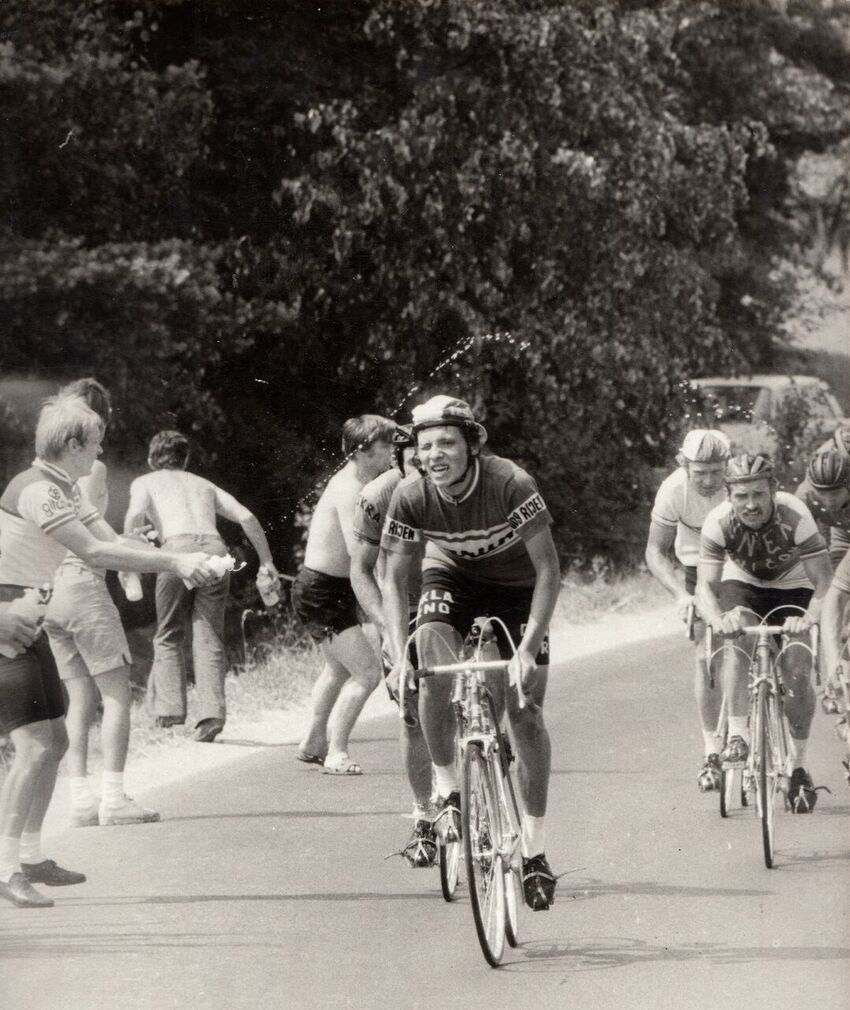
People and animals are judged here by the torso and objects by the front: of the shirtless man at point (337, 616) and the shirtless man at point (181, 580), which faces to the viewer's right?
the shirtless man at point (337, 616)

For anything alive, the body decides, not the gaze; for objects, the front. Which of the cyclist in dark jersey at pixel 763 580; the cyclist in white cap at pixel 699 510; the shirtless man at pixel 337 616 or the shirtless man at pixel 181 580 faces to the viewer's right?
the shirtless man at pixel 337 616

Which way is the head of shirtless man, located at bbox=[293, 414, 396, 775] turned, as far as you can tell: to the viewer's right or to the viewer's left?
to the viewer's right

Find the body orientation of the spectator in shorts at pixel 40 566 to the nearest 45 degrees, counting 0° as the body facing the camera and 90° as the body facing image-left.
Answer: approximately 270°

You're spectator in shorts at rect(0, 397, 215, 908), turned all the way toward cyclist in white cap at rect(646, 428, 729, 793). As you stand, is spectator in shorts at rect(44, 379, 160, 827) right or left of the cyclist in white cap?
left

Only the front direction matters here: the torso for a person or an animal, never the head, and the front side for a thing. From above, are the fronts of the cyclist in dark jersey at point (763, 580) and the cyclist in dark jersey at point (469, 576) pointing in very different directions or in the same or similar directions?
same or similar directions

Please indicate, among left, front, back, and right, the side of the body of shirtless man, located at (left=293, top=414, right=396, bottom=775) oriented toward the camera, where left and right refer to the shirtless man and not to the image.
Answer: right

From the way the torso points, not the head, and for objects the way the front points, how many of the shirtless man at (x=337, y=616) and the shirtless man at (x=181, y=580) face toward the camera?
0

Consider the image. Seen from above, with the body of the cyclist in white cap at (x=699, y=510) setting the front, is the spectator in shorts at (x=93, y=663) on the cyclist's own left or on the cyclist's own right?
on the cyclist's own right

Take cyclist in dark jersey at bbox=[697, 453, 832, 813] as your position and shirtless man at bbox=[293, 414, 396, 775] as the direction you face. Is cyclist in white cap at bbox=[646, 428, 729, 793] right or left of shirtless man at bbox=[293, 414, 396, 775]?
right

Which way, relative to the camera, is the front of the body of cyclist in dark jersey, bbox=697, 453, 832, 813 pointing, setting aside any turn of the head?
toward the camera

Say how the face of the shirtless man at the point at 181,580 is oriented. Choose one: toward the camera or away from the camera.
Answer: away from the camera

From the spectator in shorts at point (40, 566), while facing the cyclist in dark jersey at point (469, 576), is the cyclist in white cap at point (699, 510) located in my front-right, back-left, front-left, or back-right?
front-left

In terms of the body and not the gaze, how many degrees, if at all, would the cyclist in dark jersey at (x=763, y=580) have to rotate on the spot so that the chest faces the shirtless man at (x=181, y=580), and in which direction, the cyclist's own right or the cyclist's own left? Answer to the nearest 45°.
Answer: approximately 135° to the cyclist's own right

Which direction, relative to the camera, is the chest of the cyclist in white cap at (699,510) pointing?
toward the camera

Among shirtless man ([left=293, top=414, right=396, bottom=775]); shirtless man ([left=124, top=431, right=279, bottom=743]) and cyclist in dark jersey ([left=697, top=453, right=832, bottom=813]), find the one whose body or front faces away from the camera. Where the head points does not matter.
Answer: shirtless man ([left=124, top=431, right=279, bottom=743])

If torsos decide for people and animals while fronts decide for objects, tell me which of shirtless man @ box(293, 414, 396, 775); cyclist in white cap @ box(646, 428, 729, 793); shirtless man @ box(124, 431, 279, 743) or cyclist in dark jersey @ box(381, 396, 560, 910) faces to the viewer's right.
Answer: shirtless man @ box(293, 414, 396, 775)
